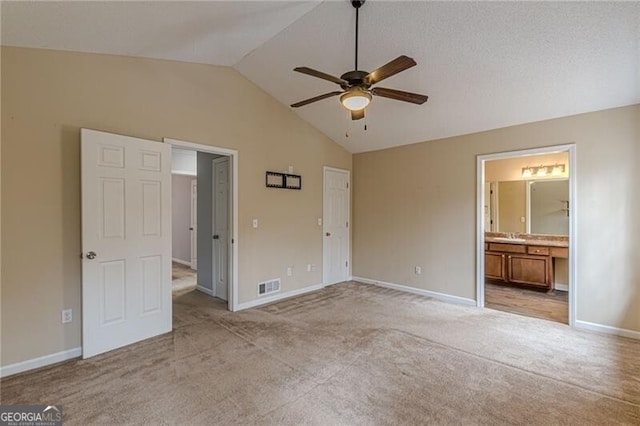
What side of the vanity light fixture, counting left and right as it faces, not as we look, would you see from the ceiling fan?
front

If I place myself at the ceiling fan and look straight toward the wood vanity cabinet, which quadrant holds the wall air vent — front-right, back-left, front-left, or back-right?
front-left

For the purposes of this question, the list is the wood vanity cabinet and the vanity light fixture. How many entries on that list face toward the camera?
2

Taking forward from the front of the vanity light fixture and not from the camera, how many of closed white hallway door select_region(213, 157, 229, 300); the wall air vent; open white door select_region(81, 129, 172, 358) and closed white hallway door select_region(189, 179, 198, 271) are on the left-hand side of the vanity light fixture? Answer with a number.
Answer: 0

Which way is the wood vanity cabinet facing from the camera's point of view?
toward the camera

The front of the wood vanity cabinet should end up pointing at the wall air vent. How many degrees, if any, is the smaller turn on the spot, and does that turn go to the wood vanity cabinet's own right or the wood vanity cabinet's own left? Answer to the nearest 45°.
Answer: approximately 45° to the wood vanity cabinet's own right

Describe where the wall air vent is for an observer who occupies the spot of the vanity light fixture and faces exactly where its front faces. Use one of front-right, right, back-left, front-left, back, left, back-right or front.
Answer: front-right

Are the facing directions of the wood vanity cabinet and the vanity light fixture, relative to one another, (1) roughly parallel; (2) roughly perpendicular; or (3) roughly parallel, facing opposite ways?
roughly parallel

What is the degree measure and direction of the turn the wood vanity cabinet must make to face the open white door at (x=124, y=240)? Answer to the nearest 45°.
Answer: approximately 45° to its right

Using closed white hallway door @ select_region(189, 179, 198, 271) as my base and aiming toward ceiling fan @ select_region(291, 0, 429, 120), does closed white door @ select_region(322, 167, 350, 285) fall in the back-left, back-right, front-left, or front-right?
front-left

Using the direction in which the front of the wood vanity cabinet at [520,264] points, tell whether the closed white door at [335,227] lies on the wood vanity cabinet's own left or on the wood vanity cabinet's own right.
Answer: on the wood vanity cabinet's own right

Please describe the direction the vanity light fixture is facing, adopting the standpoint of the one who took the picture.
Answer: facing the viewer
